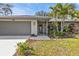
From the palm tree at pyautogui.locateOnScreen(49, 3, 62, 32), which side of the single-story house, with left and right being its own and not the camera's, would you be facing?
front

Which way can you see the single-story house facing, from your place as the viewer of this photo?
facing the viewer
